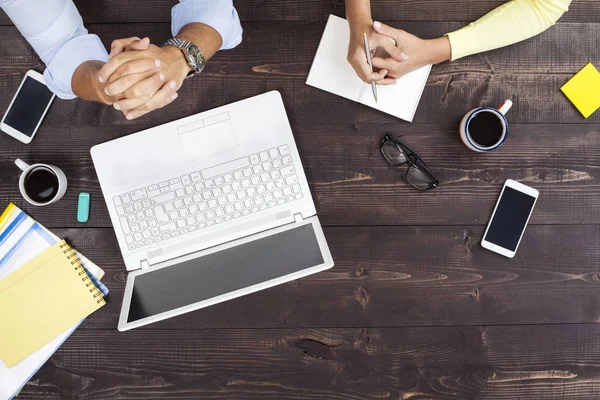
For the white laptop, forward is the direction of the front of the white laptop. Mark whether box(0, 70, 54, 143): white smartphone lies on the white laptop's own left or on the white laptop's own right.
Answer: on the white laptop's own left

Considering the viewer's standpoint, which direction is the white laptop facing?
facing away from the viewer

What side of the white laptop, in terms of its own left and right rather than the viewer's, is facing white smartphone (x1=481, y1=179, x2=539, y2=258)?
right

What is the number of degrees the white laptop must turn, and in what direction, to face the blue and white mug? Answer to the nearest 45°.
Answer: approximately 135° to its right

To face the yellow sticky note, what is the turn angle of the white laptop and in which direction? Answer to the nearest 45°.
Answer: approximately 90° to its right
